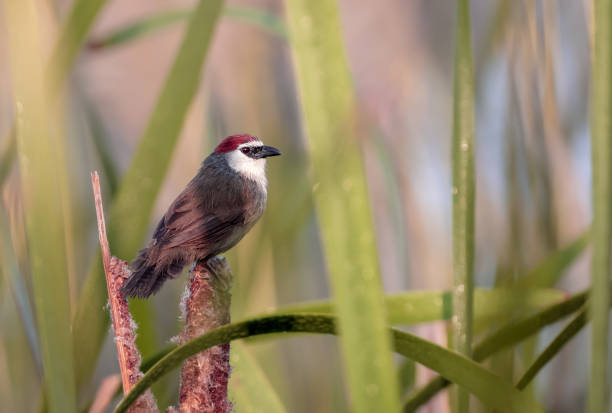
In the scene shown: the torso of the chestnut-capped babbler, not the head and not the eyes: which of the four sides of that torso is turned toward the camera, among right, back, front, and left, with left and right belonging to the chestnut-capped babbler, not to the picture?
right
